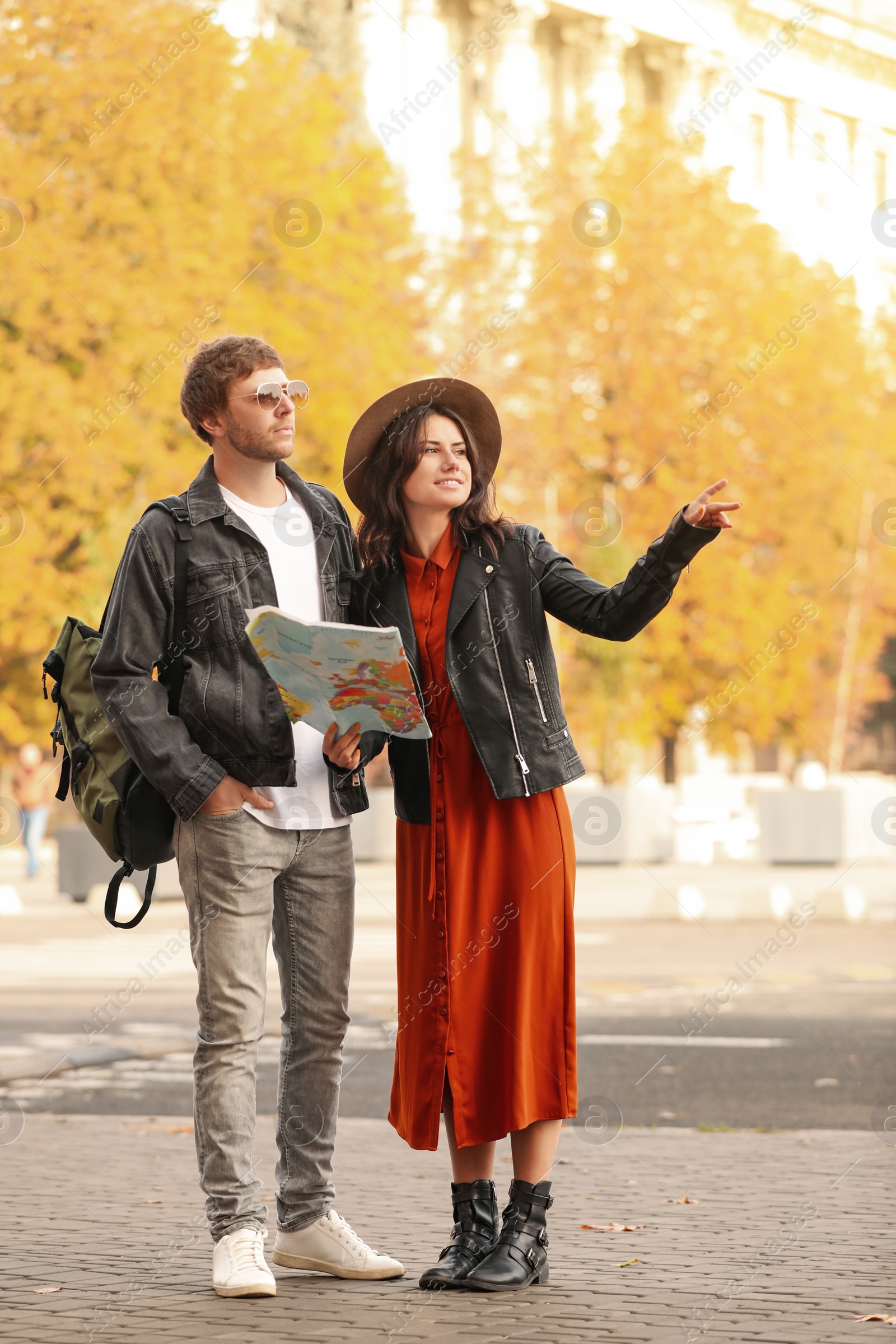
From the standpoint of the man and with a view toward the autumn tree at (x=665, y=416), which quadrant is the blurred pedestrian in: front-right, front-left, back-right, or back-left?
front-left

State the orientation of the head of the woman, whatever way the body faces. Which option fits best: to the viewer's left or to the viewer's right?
to the viewer's right

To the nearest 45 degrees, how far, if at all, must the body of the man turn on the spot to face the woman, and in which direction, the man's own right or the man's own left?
approximately 45° to the man's own left

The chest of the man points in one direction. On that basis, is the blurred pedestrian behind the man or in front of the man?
behind

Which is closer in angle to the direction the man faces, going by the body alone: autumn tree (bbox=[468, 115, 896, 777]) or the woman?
the woman

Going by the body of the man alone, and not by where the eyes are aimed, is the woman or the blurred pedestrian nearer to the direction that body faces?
the woman

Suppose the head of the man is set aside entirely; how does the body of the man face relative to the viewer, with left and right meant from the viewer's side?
facing the viewer and to the right of the viewer

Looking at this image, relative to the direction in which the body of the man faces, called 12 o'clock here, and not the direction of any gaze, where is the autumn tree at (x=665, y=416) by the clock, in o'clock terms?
The autumn tree is roughly at 8 o'clock from the man.

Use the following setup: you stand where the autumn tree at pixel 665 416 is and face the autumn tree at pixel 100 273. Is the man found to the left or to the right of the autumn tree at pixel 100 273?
left

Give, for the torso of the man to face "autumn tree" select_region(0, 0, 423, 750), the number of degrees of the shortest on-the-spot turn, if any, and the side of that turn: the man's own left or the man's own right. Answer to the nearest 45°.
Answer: approximately 135° to the man's own left
